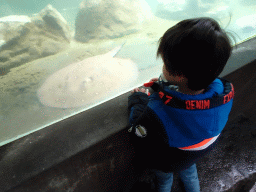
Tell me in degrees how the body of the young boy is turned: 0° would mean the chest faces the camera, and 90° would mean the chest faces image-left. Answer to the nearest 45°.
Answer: approximately 135°

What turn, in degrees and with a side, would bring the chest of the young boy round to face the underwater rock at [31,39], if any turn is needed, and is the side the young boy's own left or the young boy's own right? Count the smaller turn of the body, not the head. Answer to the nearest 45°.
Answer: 0° — they already face it

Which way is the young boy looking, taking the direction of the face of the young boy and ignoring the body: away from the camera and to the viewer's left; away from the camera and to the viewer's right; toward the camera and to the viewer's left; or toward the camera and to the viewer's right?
away from the camera and to the viewer's left

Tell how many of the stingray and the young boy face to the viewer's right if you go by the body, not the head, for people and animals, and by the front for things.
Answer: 0

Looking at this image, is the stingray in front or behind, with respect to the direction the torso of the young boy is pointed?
in front

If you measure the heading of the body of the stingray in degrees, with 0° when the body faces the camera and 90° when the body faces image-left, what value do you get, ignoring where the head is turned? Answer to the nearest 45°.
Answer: approximately 45°
